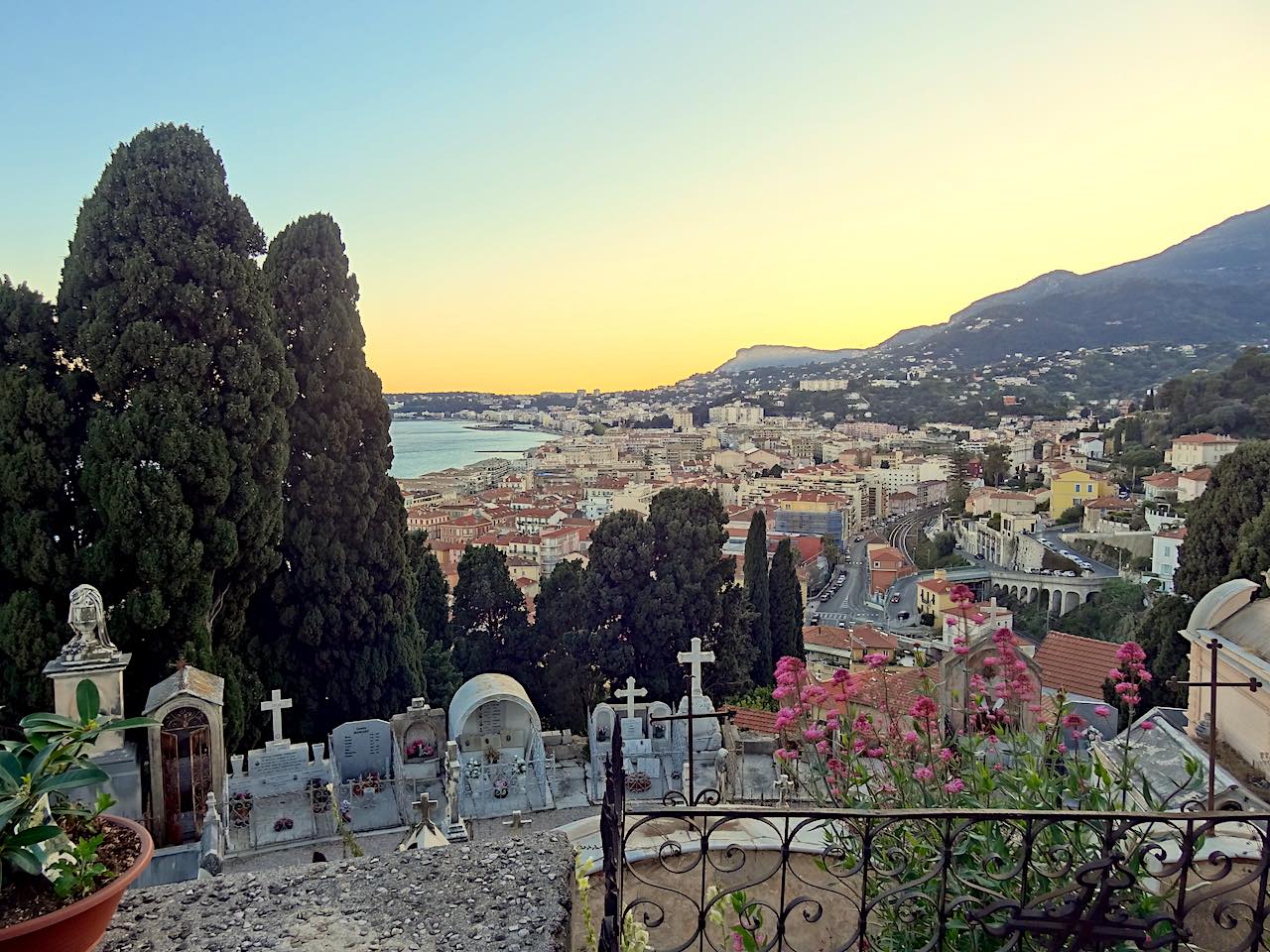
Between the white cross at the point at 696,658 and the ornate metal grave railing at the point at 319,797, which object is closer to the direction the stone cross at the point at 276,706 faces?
the ornate metal grave railing

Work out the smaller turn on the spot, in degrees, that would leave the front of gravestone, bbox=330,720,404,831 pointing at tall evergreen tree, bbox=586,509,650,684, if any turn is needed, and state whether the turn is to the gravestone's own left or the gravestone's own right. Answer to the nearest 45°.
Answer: approximately 135° to the gravestone's own left

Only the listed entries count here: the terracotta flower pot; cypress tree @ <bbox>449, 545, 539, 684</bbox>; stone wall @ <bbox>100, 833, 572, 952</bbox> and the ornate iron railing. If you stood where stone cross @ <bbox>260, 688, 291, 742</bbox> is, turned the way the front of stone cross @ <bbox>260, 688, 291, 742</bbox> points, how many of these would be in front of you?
3

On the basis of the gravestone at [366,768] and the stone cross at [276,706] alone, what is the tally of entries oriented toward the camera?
2

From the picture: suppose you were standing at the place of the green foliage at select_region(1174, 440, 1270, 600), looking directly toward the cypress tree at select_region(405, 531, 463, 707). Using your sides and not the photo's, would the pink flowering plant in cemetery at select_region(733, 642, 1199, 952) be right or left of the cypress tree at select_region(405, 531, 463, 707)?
left
